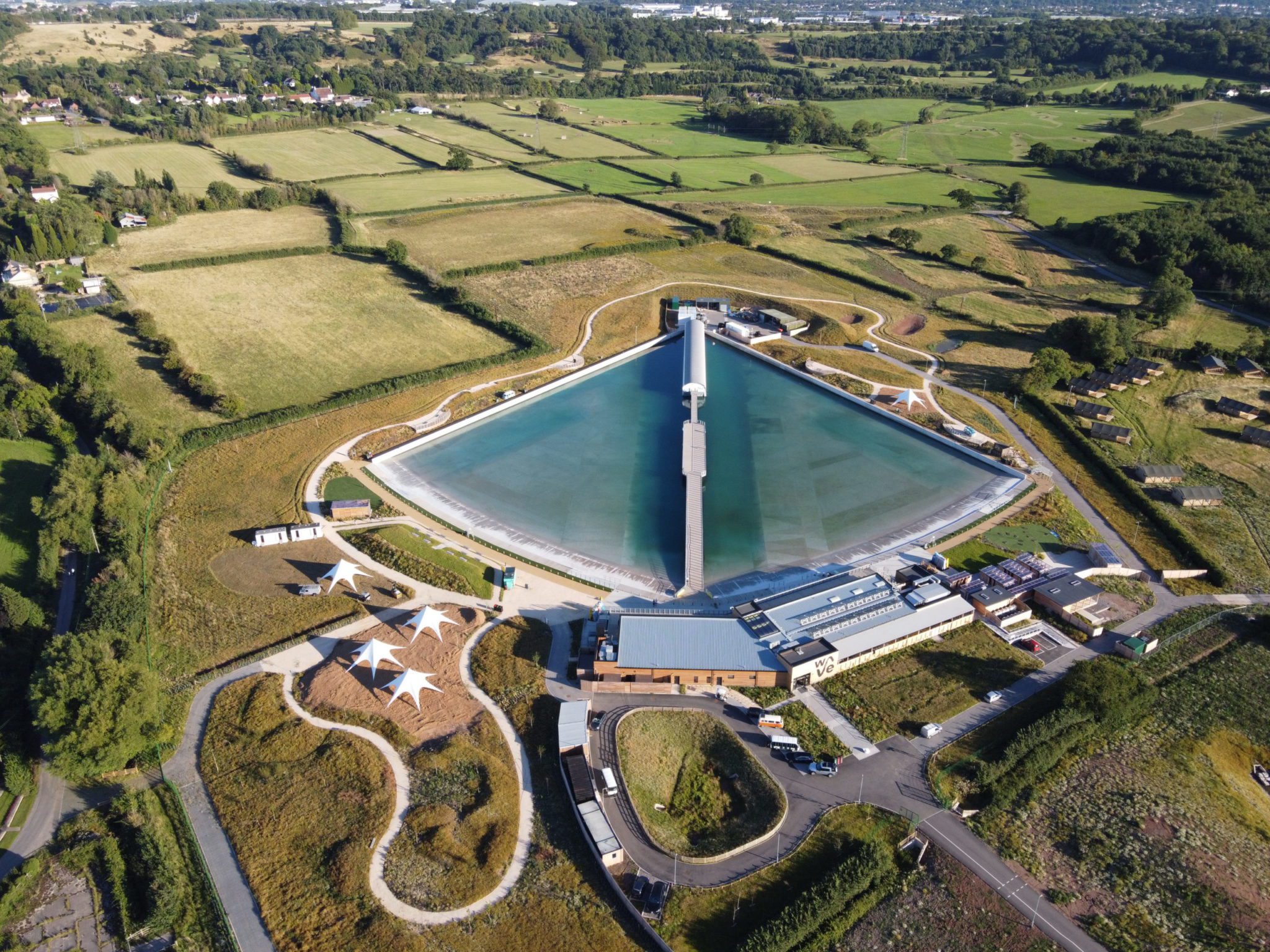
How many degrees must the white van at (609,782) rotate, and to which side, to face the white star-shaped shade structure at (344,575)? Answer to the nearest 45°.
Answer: approximately 135° to its right

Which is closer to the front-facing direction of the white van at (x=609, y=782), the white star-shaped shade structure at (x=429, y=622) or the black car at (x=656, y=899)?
the black car

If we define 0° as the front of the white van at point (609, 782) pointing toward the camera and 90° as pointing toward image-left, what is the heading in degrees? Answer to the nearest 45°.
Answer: approximately 0°

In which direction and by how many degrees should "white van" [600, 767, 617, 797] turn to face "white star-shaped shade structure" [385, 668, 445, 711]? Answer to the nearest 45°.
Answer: approximately 135° to its right

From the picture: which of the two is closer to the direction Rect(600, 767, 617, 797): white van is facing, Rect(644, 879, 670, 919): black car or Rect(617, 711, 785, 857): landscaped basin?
the black car

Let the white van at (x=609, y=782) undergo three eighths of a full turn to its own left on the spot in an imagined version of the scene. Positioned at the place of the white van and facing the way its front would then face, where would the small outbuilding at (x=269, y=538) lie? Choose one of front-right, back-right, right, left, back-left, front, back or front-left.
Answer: left

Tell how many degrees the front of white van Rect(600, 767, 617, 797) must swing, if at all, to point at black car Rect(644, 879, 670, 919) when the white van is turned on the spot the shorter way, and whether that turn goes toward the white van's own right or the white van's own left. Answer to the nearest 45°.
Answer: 0° — it already faces it

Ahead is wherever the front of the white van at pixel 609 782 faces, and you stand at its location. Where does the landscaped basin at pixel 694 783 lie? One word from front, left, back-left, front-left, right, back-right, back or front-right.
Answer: left

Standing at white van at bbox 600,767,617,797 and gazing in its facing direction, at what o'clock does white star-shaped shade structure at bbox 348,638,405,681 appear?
The white star-shaped shade structure is roughly at 4 o'clock from the white van.
